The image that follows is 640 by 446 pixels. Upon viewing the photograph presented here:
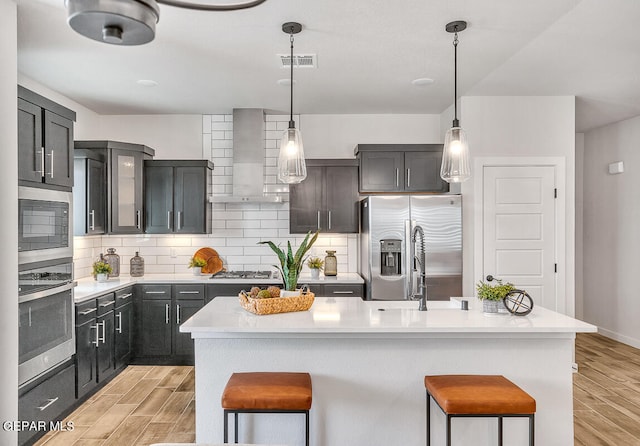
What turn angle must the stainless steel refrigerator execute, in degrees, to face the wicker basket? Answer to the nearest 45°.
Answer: approximately 45° to its right

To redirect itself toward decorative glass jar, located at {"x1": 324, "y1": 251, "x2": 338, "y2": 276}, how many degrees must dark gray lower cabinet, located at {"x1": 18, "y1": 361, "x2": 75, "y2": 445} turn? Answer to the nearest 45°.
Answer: approximately 45° to its left

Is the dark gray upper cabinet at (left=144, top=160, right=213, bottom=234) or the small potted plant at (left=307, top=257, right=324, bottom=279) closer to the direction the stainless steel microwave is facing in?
the small potted plant

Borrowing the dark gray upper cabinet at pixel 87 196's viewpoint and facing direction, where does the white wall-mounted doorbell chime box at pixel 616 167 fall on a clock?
The white wall-mounted doorbell chime box is roughly at 11 o'clock from the dark gray upper cabinet.

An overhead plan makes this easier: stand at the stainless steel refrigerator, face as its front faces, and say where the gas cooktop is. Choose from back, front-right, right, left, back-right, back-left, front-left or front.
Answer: right

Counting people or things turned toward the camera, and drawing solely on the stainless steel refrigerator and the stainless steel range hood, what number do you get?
2

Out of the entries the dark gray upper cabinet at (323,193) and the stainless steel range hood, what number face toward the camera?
2

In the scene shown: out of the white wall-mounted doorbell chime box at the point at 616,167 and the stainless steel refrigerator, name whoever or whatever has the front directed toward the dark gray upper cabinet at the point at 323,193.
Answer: the white wall-mounted doorbell chime box

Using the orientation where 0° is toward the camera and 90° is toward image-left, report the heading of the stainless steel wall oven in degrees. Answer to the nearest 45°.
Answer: approximately 315°

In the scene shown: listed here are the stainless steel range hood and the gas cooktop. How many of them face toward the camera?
2

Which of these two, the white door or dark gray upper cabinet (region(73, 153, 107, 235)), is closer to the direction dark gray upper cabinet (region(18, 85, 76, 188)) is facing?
the white door
